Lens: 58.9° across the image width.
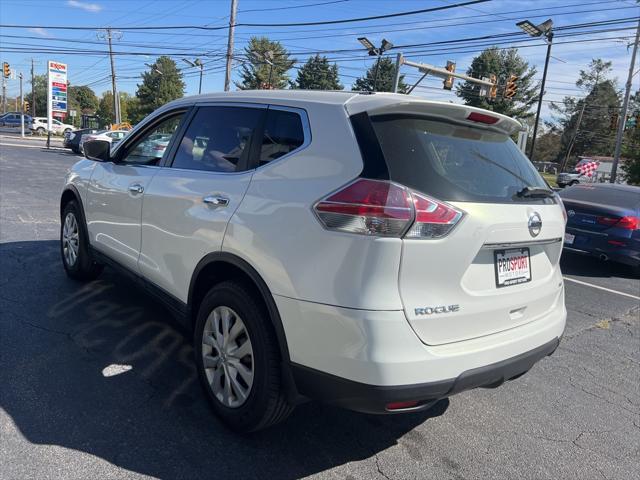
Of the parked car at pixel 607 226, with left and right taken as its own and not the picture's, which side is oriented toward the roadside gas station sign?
left

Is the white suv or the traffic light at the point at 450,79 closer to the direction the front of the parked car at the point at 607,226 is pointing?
the traffic light

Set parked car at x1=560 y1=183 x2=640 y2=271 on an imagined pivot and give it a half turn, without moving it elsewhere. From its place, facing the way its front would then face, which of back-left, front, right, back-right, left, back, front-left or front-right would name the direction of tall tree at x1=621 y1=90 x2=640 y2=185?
back-right

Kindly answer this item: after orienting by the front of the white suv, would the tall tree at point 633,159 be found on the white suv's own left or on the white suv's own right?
on the white suv's own right

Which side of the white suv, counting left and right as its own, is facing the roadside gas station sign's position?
front

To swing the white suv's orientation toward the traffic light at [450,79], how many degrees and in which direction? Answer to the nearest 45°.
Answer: approximately 45° to its right

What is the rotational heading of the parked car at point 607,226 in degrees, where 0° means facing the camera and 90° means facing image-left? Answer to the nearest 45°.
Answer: approximately 225°

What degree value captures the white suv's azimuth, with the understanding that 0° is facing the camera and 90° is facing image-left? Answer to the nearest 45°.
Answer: approximately 135°

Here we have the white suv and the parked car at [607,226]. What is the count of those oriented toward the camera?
0

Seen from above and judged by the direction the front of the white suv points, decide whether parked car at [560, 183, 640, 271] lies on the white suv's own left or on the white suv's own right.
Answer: on the white suv's own right

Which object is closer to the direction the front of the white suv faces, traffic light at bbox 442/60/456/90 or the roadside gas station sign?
the roadside gas station sign
